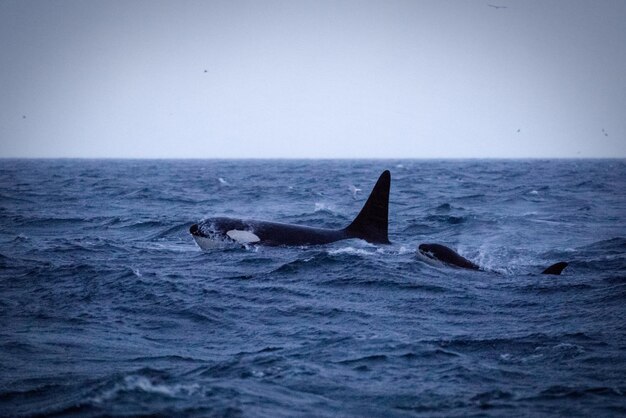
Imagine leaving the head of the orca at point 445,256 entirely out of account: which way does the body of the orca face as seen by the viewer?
to the viewer's left

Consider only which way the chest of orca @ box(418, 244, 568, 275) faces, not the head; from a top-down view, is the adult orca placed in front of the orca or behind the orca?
in front

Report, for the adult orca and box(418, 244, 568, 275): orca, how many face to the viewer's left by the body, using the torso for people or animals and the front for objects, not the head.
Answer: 2

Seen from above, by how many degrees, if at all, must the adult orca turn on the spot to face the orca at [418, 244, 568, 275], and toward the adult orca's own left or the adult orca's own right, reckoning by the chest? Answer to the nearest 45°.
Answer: approximately 135° to the adult orca's own left

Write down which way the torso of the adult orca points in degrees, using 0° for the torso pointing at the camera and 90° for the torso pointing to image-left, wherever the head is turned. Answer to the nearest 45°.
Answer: approximately 90°
